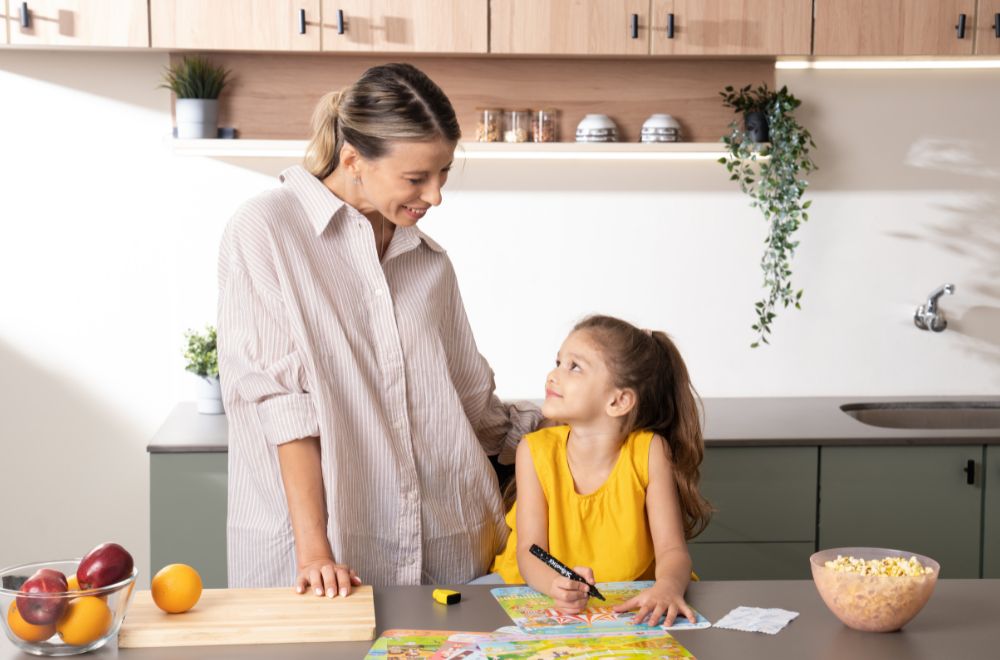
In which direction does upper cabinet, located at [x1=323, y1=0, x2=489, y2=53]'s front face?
toward the camera

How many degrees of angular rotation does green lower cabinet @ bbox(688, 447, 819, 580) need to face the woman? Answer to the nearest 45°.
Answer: approximately 45° to its right

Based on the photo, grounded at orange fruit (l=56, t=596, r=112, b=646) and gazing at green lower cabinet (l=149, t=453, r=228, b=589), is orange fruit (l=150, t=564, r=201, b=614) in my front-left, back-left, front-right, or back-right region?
front-right

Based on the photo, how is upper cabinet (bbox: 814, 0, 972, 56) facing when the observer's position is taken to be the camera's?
facing the viewer

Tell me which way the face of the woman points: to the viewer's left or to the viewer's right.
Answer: to the viewer's right

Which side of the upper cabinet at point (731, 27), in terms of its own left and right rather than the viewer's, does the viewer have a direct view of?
front

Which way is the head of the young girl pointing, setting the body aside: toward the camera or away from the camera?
toward the camera

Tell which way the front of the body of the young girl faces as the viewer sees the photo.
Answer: toward the camera

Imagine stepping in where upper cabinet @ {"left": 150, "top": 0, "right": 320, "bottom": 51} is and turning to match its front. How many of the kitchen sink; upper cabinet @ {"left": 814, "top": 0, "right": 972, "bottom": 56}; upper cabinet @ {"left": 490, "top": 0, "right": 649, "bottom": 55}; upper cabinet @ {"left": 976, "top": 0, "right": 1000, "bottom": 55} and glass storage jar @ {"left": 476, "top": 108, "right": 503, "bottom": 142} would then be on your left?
5

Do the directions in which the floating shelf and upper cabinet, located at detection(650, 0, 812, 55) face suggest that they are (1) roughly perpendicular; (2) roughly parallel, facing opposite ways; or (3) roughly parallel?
roughly parallel

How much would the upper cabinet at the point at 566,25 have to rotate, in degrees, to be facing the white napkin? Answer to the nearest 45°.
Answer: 0° — it already faces it

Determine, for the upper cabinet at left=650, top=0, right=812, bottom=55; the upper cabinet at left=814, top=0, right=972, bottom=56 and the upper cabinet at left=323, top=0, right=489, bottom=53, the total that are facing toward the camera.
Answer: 3
